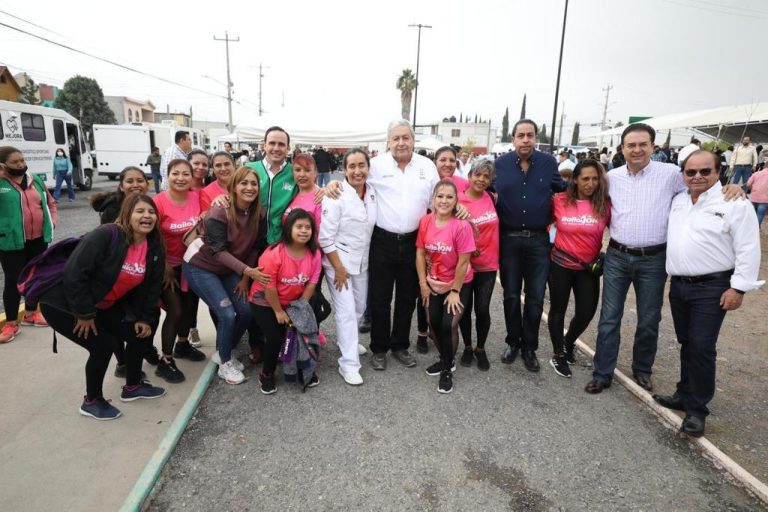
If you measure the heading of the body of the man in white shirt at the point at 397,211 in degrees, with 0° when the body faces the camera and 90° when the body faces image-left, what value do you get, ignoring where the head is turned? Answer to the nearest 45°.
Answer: approximately 0°

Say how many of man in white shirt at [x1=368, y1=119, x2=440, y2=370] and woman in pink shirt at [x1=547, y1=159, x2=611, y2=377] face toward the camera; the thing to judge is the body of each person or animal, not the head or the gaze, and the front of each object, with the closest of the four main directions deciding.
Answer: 2

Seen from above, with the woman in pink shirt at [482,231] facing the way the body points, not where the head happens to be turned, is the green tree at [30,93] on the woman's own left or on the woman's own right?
on the woman's own right

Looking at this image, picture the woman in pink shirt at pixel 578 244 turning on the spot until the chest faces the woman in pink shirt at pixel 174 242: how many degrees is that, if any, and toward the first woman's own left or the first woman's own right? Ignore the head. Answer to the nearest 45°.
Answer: approximately 45° to the first woman's own right

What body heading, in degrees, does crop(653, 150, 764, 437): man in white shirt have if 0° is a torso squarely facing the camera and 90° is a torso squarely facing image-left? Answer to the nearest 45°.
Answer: approximately 45°

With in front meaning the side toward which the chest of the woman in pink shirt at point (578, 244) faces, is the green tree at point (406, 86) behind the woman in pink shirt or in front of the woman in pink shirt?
behind
